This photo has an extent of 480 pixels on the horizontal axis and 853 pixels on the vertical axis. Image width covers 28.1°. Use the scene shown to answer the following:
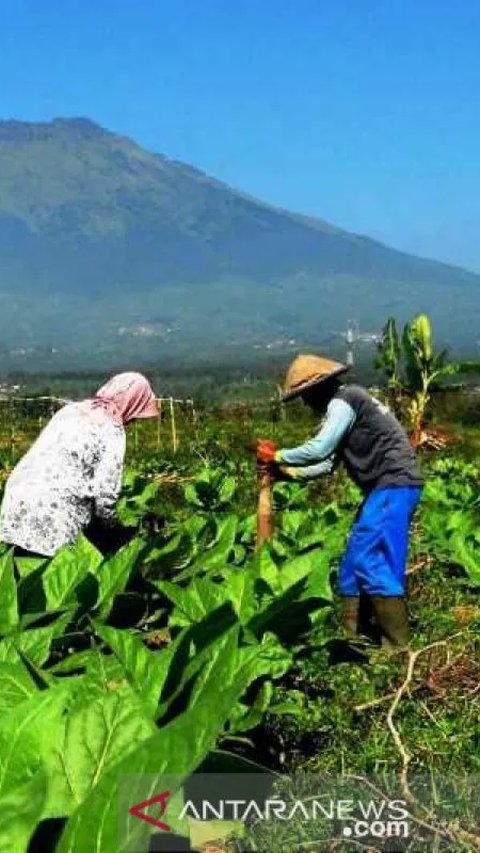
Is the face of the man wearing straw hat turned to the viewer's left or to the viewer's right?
to the viewer's left

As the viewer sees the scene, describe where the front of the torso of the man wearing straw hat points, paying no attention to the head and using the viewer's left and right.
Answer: facing to the left of the viewer

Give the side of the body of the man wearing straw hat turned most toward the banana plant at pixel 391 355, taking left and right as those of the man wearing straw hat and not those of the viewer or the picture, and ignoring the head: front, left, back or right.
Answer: right
